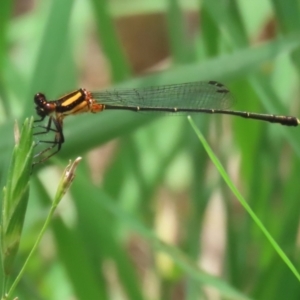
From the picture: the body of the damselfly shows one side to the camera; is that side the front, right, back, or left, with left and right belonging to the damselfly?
left
